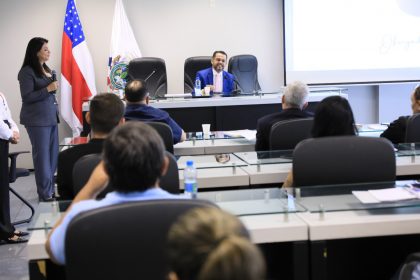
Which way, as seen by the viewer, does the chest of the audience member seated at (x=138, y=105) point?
away from the camera

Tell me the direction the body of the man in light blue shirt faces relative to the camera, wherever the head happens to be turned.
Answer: away from the camera

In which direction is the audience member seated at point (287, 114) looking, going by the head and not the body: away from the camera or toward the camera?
away from the camera

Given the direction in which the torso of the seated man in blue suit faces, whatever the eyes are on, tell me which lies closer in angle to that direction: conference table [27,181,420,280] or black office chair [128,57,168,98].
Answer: the conference table

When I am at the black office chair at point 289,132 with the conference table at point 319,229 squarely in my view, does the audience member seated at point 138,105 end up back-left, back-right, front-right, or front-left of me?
back-right

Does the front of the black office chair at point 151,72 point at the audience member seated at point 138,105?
yes

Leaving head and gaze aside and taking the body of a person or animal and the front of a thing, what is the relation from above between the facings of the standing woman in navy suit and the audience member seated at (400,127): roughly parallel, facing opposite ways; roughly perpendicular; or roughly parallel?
roughly perpendicular

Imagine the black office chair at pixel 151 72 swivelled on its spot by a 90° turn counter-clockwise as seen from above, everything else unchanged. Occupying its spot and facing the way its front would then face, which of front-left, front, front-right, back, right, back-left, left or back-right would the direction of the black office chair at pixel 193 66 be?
front

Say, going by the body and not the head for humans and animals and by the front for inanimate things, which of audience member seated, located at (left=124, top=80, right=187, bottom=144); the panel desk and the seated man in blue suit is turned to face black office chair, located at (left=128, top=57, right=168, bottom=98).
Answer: the audience member seated

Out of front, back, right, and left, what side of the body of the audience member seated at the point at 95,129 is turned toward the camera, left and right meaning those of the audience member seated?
back

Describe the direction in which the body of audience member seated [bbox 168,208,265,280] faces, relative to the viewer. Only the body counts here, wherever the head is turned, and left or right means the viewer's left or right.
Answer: facing away from the viewer and to the left of the viewer
